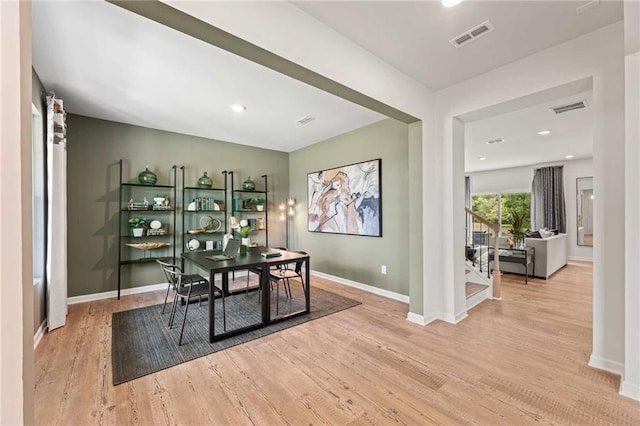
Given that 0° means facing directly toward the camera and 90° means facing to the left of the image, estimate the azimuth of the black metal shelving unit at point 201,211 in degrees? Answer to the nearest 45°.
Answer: approximately 0°

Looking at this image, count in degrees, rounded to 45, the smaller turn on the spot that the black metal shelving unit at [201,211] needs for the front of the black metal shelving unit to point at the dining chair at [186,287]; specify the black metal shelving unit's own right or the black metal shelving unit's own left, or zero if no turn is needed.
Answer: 0° — it already faces it

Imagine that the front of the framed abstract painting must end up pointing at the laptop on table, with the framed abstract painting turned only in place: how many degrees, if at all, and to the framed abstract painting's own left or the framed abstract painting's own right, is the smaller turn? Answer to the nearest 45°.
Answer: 0° — it already faces it

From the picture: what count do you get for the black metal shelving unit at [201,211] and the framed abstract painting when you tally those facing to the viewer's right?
0

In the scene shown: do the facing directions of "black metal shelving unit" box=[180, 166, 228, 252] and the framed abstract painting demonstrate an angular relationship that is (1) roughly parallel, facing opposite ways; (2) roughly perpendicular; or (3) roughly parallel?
roughly perpendicular

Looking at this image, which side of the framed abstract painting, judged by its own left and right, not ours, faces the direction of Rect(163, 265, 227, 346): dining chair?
front

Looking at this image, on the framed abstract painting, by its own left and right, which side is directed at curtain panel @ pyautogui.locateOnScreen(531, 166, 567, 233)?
back

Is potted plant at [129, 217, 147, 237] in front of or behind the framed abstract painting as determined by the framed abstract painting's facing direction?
in front

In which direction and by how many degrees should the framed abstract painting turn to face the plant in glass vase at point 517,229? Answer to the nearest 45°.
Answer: approximately 135° to its left

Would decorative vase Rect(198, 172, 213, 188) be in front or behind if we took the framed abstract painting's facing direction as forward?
in front

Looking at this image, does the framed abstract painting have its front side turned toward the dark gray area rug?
yes

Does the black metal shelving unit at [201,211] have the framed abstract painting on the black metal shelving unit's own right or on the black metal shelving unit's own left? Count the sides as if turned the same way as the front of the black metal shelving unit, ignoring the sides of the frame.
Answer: on the black metal shelving unit's own left

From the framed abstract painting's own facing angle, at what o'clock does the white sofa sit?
The white sofa is roughly at 7 o'clock from the framed abstract painting.

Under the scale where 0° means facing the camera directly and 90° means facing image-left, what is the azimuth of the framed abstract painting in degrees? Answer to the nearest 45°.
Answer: approximately 45°

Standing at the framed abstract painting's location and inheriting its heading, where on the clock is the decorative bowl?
The decorative bowl is roughly at 1 o'clock from the framed abstract painting.

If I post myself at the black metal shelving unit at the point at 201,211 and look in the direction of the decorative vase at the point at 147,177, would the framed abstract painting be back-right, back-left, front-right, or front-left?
back-left
